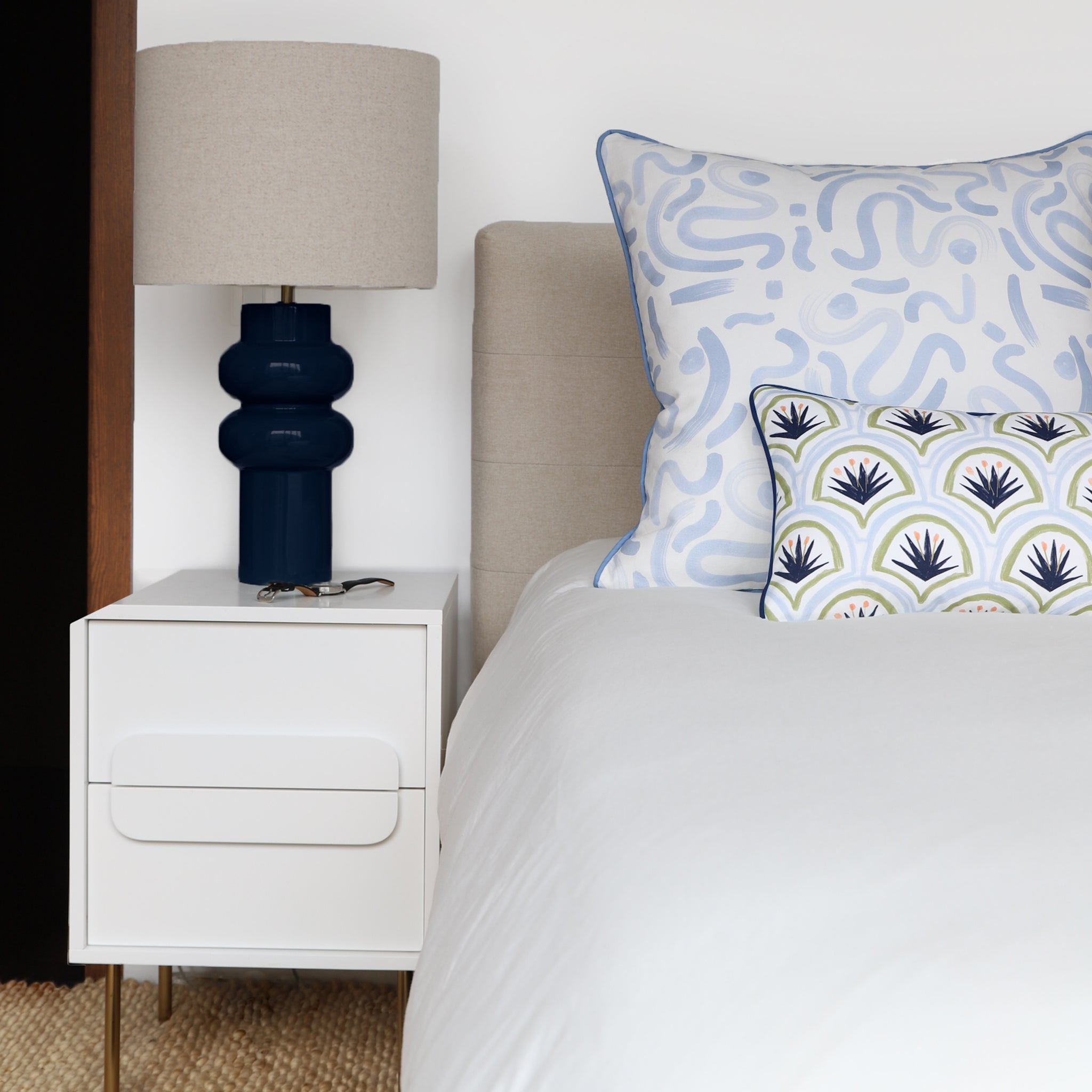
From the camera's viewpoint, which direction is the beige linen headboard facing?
toward the camera

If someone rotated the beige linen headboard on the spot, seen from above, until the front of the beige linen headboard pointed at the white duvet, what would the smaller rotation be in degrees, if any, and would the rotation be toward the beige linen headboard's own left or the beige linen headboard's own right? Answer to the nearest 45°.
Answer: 0° — it already faces it

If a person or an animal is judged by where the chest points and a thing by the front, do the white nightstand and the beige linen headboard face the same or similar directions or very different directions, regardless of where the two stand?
same or similar directions

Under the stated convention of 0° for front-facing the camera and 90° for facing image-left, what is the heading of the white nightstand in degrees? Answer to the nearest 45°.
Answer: approximately 0°

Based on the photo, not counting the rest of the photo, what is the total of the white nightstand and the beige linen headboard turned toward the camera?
2
